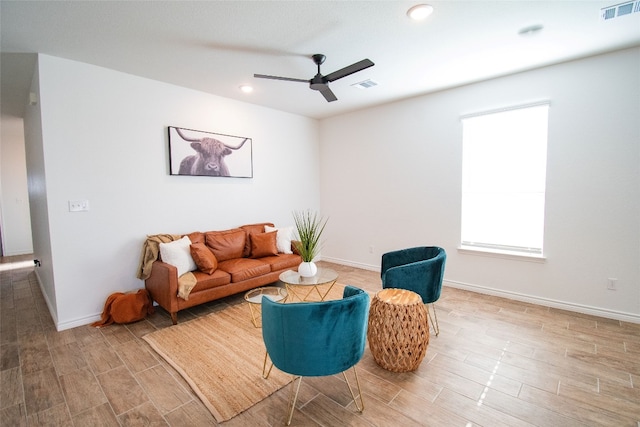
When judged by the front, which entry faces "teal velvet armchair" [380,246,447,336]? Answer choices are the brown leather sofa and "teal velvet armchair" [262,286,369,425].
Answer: the brown leather sofa

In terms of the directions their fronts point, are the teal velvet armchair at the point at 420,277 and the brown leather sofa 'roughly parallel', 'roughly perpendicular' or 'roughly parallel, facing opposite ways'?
roughly parallel, facing opposite ways

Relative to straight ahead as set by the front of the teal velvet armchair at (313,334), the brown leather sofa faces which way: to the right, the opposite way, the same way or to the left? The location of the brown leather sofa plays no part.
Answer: the opposite way

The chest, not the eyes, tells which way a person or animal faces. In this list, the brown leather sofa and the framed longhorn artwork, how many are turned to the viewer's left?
0

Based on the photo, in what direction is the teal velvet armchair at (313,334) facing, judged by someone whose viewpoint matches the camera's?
facing away from the viewer and to the left of the viewer

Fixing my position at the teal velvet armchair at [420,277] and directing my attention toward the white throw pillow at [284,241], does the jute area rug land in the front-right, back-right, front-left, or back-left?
front-left

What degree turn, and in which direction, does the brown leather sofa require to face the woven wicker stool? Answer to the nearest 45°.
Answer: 0° — it already faces it

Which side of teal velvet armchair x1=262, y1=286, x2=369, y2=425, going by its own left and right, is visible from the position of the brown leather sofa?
front

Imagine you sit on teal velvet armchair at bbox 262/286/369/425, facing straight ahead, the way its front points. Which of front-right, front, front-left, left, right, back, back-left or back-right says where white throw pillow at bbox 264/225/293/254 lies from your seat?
front-right

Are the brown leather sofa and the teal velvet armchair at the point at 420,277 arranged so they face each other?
yes

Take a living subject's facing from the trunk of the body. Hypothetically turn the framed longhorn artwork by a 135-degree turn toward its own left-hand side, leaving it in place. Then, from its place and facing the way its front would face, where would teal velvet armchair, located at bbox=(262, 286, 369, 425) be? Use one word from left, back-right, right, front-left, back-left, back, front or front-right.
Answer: back
